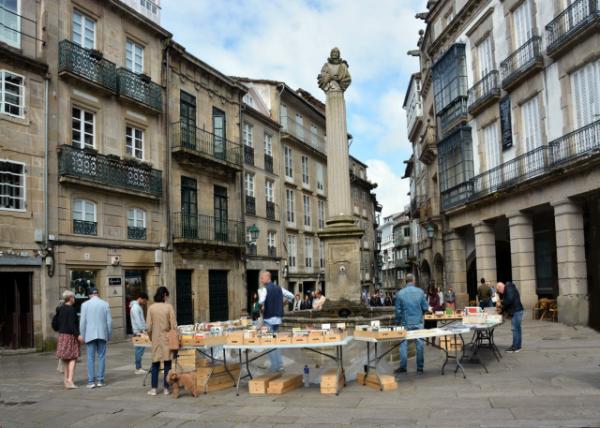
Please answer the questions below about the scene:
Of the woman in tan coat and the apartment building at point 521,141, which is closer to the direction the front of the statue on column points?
the woman in tan coat

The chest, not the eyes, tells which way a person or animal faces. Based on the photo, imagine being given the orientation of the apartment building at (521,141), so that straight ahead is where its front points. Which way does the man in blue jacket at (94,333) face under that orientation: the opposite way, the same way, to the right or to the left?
to the right

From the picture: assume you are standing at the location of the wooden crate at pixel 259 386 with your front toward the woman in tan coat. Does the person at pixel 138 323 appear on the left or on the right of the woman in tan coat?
right

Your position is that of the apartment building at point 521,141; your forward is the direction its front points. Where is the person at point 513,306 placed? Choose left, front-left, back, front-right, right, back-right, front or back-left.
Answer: front-left

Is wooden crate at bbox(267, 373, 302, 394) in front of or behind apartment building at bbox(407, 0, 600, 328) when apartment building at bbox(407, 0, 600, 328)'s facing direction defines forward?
in front

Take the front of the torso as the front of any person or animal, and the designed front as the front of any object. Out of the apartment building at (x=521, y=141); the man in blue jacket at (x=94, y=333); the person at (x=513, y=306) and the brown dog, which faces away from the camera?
the man in blue jacket

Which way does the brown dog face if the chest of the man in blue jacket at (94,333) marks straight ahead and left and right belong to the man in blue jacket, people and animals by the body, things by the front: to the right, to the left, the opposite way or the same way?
to the left

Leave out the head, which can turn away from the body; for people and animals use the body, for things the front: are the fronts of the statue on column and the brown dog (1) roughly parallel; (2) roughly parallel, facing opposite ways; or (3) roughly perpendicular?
roughly perpendicular

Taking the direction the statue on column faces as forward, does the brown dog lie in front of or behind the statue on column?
in front

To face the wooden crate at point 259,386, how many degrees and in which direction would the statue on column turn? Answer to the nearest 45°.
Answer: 0° — it already faces it

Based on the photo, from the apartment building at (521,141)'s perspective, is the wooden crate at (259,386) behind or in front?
in front

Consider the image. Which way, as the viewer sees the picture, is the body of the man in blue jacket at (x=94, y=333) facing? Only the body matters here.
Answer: away from the camera
